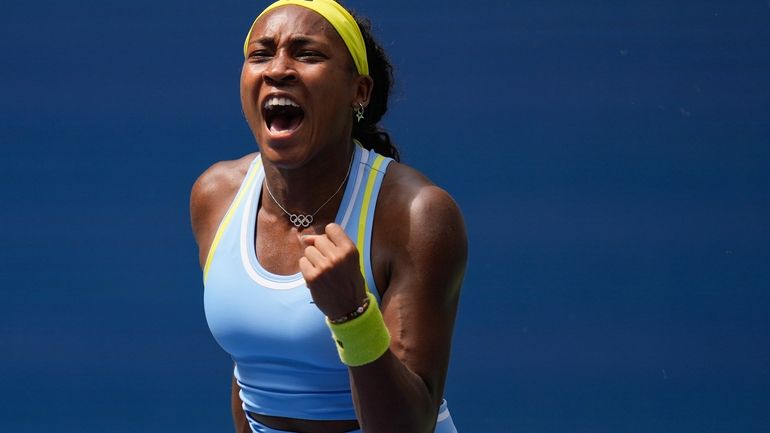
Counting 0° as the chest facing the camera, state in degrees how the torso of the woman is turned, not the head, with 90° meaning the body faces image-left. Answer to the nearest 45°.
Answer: approximately 45°

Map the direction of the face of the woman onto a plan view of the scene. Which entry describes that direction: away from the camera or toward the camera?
toward the camera
